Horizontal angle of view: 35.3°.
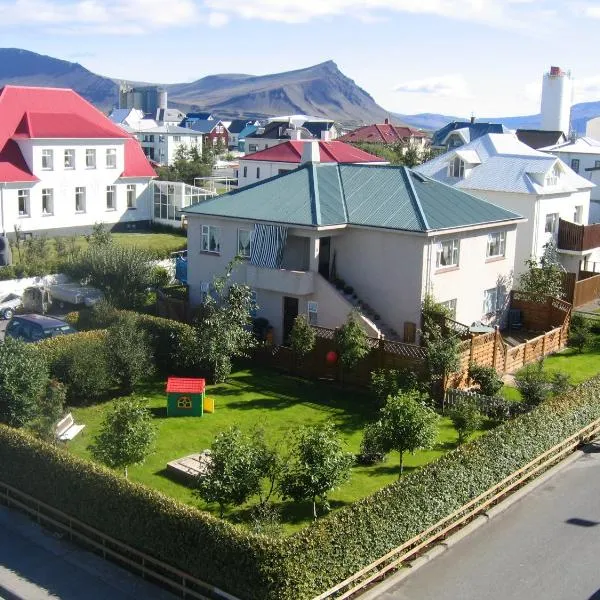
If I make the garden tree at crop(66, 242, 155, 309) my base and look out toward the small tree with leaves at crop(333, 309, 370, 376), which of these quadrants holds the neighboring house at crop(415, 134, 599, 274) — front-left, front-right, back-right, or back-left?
front-left

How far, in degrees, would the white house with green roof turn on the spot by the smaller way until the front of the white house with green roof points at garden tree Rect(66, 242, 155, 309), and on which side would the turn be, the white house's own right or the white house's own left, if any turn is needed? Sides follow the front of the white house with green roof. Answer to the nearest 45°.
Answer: approximately 45° to the white house's own right

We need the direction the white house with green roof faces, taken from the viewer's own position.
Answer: facing the viewer and to the left of the viewer

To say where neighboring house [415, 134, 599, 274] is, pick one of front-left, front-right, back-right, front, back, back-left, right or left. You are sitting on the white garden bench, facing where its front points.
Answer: left

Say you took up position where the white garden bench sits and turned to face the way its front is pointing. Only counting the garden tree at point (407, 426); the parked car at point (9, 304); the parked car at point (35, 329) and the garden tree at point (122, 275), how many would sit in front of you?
1

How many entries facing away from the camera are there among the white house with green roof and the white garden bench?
0

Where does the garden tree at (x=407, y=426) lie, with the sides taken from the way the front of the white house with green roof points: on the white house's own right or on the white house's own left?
on the white house's own left

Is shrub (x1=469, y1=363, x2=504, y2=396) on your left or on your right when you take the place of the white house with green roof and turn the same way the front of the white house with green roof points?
on your left

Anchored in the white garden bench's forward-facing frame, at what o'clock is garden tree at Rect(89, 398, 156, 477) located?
The garden tree is roughly at 1 o'clock from the white garden bench.
